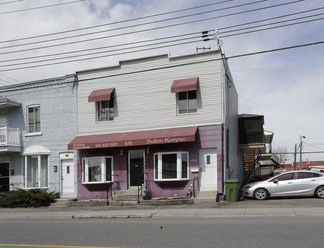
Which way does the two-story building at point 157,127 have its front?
toward the camera

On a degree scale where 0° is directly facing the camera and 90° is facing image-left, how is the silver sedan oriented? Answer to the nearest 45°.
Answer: approximately 90°

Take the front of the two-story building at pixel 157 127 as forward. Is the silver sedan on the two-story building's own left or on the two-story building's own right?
on the two-story building's own left

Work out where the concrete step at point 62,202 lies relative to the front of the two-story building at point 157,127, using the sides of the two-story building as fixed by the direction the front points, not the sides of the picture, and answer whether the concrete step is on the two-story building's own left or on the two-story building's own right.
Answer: on the two-story building's own right

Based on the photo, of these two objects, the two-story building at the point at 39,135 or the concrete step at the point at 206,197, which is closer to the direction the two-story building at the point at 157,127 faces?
the concrete step

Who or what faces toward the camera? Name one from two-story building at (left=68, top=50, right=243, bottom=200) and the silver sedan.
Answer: the two-story building

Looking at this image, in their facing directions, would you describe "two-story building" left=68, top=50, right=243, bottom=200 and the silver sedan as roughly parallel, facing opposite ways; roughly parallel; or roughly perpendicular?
roughly perpendicular

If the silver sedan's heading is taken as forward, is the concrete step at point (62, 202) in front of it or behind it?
in front

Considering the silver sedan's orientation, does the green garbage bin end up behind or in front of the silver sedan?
in front

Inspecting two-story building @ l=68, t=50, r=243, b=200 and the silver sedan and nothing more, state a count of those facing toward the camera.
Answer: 1
